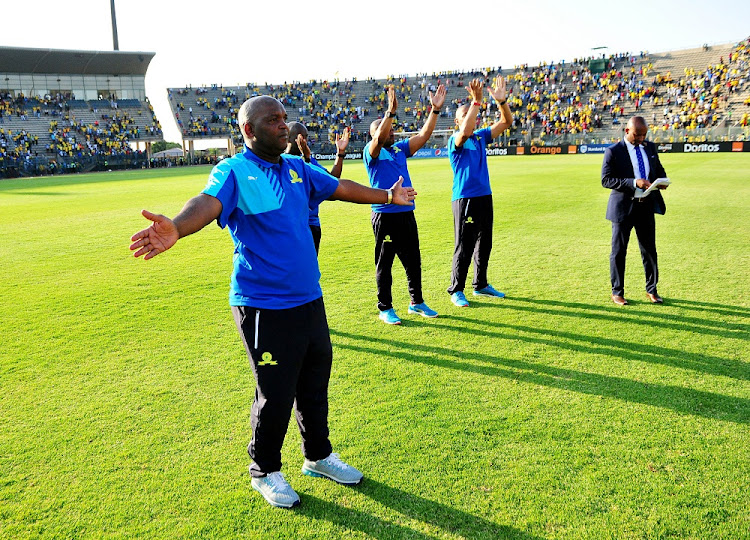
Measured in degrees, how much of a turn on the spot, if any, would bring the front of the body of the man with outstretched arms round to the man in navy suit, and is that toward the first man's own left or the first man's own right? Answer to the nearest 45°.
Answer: approximately 90° to the first man's own left

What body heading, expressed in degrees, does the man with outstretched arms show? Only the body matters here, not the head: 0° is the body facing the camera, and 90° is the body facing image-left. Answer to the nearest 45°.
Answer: approximately 315°
